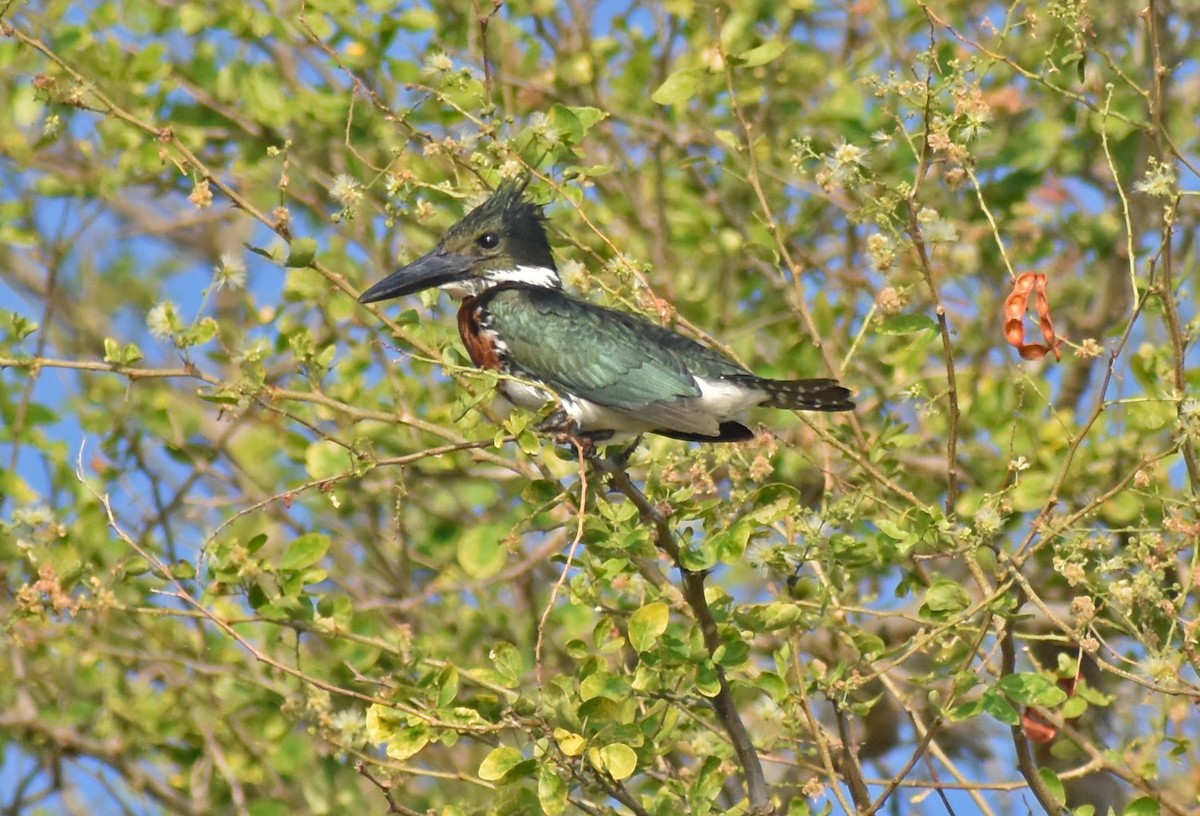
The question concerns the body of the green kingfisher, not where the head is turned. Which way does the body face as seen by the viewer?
to the viewer's left

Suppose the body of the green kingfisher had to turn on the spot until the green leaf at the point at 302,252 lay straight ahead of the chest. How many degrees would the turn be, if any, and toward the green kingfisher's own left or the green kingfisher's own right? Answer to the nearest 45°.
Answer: approximately 45° to the green kingfisher's own left

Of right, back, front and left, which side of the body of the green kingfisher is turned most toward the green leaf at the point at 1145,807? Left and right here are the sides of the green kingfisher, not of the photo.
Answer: back
